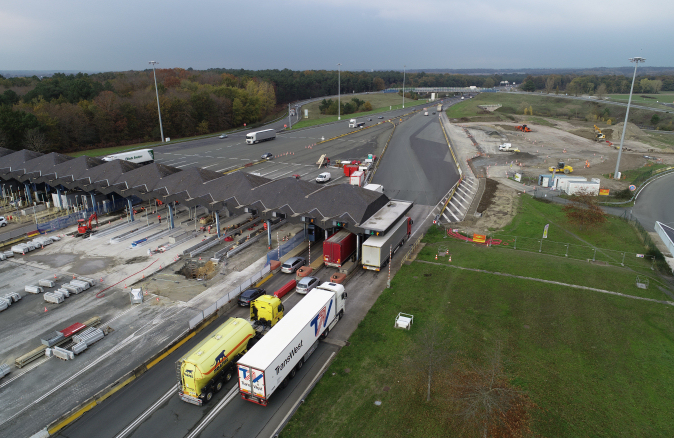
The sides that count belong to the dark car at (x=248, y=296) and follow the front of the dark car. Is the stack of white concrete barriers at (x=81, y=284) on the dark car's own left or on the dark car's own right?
on the dark car's own left

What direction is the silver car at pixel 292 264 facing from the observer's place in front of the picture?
facing away from the viewer and to the right of the viewer

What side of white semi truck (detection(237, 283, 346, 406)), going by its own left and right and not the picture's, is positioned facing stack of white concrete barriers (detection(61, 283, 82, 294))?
left

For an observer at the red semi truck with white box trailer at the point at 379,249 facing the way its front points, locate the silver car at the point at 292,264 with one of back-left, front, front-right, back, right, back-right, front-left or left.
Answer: back-left

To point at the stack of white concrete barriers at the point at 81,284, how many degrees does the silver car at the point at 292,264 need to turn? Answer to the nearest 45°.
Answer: approximately 135° to its left

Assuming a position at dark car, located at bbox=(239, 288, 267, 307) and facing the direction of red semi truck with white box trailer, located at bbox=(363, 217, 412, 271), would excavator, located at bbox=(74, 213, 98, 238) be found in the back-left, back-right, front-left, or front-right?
back-left

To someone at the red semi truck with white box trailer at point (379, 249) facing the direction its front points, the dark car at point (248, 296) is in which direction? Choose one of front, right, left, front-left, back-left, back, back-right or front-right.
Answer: back

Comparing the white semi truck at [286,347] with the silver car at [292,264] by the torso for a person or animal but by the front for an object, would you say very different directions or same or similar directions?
same or similar directions

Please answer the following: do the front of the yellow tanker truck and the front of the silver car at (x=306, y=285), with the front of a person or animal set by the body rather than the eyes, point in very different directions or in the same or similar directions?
same or similar directions

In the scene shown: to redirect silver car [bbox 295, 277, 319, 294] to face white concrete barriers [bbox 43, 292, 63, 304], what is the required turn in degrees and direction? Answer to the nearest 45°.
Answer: approximately 135° to its left

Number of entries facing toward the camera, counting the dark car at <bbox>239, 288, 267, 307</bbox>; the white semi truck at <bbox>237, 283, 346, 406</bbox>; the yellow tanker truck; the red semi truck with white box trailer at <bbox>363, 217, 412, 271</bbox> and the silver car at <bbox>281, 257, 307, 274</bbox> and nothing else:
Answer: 0

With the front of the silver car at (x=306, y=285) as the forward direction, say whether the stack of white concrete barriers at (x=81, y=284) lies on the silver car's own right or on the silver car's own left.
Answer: on the silver car's own left

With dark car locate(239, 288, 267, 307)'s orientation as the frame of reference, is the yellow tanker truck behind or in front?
behind

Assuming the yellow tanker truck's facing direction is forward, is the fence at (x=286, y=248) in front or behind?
in front

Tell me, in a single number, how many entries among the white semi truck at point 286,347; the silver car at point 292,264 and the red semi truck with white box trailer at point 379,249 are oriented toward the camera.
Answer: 0

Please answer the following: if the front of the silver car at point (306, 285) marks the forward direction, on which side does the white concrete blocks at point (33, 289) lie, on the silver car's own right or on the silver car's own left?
on the silver car's own left

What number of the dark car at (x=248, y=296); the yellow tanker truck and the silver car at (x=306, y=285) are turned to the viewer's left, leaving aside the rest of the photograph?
0

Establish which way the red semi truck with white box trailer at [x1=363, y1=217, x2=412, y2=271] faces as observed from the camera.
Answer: facing away from the viewer and to the right of the viewer
